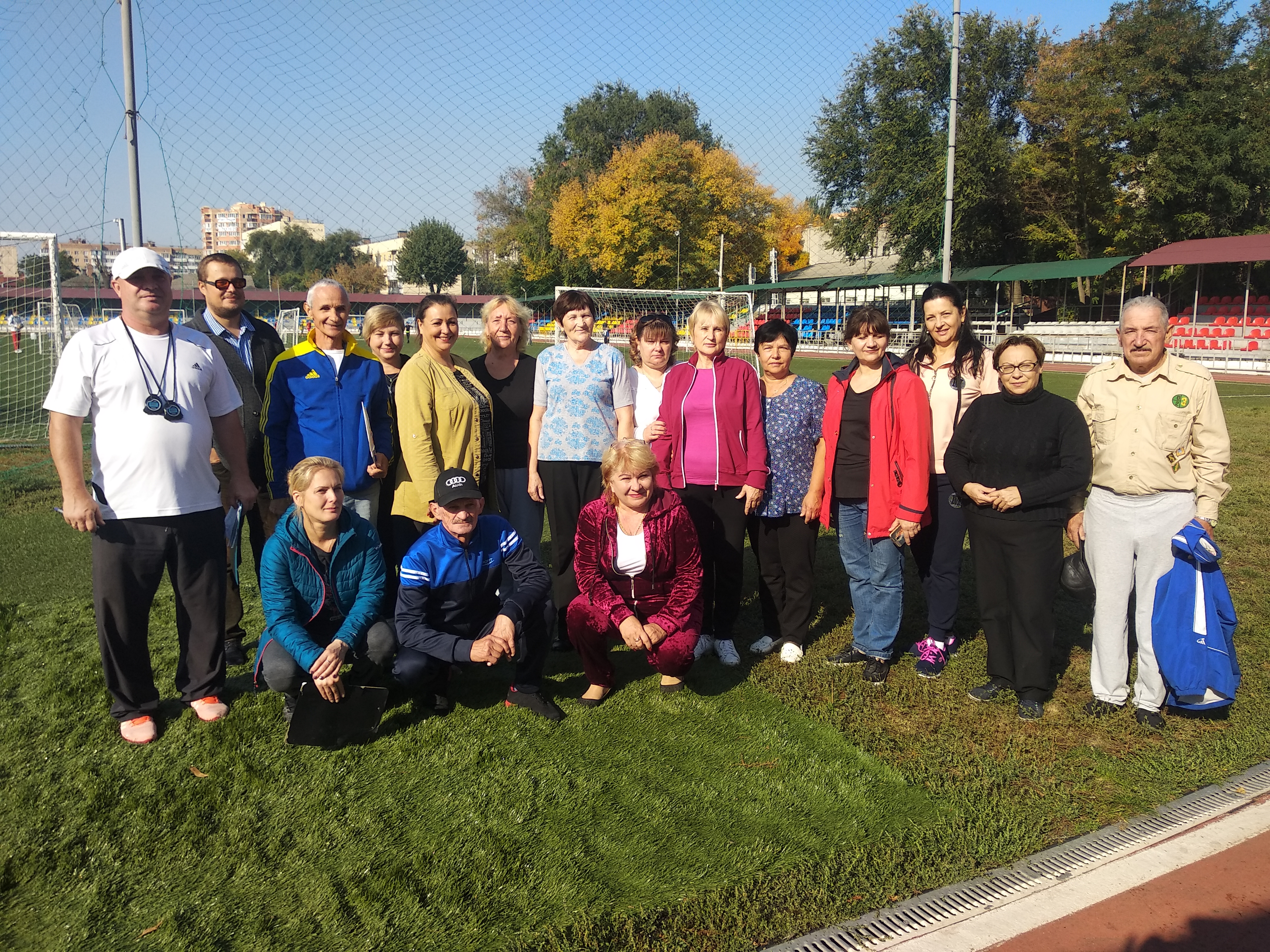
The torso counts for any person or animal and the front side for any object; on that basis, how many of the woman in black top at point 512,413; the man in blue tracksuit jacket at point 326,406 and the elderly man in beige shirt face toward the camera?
3

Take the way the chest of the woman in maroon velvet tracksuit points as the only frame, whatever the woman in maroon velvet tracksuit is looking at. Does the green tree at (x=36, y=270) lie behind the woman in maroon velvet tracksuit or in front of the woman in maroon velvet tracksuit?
behind

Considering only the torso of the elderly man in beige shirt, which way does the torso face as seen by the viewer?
toward the camera

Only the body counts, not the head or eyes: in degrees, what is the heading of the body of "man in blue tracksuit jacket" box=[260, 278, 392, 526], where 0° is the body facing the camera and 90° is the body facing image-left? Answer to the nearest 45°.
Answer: approximately 0°

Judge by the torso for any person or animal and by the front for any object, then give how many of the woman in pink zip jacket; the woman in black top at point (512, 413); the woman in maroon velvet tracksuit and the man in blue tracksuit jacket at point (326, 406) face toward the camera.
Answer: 4

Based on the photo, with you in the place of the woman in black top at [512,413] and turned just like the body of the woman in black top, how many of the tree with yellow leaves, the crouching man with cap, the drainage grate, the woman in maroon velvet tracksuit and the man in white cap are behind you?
1

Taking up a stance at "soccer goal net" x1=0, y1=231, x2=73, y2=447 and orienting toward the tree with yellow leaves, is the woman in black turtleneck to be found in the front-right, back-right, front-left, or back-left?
back-right

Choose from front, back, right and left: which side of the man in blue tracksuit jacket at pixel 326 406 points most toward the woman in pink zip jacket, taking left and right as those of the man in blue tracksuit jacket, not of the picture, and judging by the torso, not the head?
left

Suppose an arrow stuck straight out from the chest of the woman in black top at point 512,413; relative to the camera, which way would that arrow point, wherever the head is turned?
toward the camera

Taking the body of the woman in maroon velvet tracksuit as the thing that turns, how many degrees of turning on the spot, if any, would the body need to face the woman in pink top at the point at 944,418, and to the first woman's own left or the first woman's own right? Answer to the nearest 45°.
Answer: approximately 90° to the first woman's own left

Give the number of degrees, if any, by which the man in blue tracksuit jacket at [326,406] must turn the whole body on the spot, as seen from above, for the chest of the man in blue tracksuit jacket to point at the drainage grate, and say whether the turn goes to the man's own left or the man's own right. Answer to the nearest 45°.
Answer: approximately 45° to the man's own left
